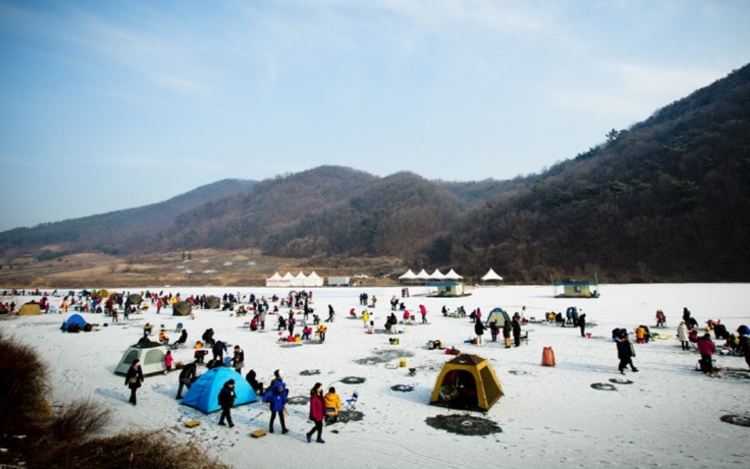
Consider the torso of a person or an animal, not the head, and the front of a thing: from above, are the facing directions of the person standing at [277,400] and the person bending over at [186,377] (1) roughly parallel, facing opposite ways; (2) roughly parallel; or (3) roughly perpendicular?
roughly perpendicular

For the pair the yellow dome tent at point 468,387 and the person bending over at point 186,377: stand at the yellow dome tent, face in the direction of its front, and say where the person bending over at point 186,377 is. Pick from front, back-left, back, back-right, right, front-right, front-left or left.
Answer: front-right

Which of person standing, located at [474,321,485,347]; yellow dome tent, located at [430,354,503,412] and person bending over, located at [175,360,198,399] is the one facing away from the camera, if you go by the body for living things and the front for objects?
person standing, located at [474,321,485,347]

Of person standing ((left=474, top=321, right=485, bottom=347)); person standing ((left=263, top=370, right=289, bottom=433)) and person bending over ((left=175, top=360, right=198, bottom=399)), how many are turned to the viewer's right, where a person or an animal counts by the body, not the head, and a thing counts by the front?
1

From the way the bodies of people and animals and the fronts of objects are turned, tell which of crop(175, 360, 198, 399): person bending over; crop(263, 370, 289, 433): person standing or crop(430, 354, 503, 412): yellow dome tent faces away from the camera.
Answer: crop(263, 370, 289, 433): person standing

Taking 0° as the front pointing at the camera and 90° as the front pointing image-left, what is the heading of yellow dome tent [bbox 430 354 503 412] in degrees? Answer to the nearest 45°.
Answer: approximately 45°

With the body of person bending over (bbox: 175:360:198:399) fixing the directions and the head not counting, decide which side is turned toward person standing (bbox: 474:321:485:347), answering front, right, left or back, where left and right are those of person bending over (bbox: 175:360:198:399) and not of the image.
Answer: front

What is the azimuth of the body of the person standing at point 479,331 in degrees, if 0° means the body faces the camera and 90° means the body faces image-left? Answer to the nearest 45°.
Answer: approximately 180°

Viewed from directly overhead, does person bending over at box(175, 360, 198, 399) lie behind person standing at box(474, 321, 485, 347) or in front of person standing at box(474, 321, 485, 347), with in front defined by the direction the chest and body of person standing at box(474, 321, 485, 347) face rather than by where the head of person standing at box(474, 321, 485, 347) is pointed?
behind

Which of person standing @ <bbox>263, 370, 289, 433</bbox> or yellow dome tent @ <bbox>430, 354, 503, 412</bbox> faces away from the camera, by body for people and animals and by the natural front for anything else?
the person standing

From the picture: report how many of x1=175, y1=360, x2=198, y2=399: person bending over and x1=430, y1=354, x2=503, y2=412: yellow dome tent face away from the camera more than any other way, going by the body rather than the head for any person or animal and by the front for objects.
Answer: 0
